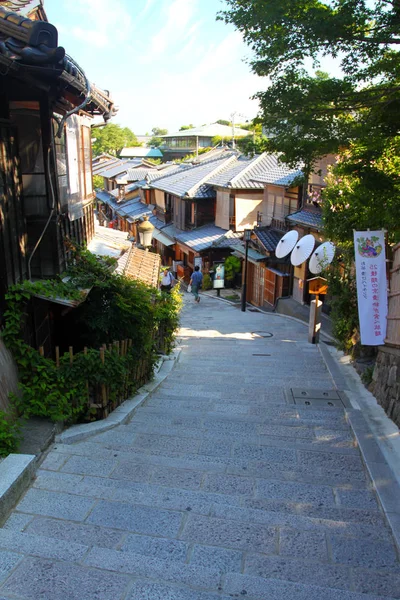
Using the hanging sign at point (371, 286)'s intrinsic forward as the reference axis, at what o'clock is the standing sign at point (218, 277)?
the standing sign at point (218, 277) is roughly at 5 o'clock from the hanging sign at point (371, 286).

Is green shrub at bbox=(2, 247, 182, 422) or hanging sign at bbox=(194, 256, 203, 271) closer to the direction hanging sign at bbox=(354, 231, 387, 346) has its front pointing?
the green shrub

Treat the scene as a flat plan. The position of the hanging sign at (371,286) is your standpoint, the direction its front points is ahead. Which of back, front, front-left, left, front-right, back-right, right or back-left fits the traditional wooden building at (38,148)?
front-right

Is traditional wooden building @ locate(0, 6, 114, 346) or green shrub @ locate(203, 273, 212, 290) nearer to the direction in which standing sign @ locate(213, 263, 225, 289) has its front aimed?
the traditional wooden building

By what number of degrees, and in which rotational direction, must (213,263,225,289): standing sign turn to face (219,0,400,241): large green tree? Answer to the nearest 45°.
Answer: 0° — it already faces it

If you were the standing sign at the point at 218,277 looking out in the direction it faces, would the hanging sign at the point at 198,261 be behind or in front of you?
behind

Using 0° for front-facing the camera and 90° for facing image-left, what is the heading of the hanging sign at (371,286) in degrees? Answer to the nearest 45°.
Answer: approximately 0°

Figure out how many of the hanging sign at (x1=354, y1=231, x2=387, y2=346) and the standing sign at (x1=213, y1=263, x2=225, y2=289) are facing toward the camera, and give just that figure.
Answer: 2

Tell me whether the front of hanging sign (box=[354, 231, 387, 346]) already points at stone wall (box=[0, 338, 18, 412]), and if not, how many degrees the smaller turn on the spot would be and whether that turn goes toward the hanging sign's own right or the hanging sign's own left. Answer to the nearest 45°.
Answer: approximately 45° to the hanging sign's own right

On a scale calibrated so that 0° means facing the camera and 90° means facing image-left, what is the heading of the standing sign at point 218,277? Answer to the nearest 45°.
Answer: approximately 0°

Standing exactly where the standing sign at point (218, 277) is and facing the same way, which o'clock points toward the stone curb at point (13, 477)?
The stone curb is roughly at 12 o'clock from the standing sign.
